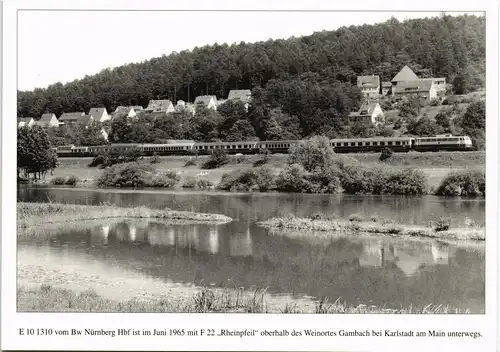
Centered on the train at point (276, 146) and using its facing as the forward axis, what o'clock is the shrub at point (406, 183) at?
The shrub is roughly at 2 o'clock from the train.

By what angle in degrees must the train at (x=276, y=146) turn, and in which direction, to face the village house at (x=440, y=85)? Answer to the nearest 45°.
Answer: approximately 45° to its left

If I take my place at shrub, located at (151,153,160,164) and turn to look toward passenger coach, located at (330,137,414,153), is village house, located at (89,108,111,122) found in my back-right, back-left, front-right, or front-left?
back-left

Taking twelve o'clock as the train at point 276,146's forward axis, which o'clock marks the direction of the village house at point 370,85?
The village house is roughly at 10 o'clock from the train.

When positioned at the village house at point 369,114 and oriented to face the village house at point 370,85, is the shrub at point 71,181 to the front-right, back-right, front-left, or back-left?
back-left

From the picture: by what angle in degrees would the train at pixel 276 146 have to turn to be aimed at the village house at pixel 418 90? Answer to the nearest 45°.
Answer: approximately 45° to its left

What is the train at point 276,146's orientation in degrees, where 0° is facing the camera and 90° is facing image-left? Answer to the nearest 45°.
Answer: approximately 270°

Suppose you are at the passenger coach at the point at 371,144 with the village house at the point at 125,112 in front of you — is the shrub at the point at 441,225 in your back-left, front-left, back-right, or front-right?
back-left

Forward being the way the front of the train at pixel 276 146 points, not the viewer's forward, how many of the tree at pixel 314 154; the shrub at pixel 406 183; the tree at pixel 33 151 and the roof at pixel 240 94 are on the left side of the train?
1

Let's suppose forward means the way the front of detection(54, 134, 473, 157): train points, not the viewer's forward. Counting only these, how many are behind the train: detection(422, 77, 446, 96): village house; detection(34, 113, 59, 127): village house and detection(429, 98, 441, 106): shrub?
1

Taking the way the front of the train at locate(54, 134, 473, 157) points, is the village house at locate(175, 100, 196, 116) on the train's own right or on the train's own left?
on the train's own left

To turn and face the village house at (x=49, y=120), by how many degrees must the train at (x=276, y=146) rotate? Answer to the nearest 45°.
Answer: approximately 180°
